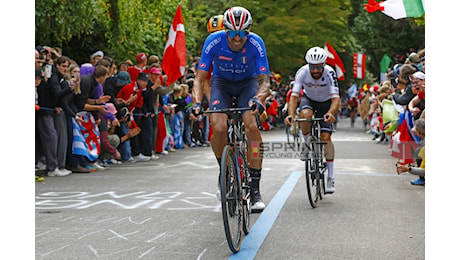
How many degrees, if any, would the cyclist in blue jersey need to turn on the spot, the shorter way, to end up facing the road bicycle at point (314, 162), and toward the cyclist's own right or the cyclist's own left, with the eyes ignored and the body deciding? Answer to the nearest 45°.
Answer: approximately 135° to the cyclist's own left

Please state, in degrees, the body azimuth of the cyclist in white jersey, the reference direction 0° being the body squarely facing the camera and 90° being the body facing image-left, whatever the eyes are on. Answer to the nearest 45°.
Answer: approximately 0°

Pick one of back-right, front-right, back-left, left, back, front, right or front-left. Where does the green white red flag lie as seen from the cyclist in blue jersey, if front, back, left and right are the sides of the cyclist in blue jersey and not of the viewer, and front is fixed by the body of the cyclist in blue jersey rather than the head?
back-left

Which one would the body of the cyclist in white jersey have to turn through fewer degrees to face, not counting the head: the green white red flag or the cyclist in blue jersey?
the cyclist in blue jersey
